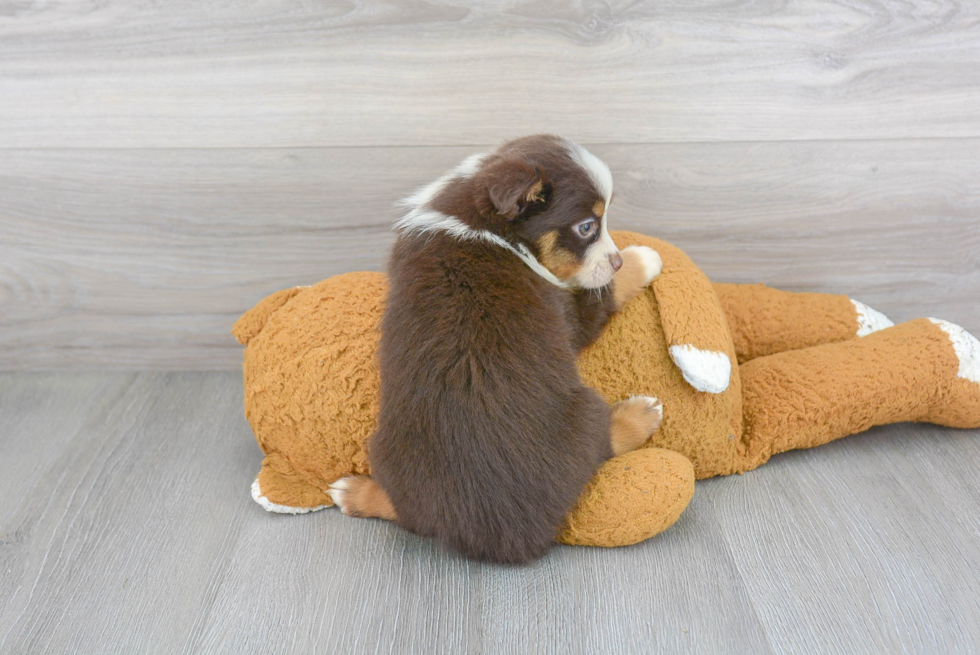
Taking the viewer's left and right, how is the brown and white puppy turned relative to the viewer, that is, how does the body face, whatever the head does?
facing away from the viewer and to the right of the viewer
